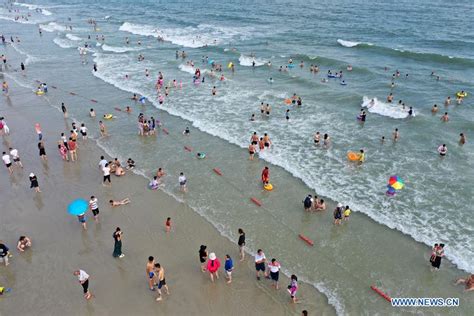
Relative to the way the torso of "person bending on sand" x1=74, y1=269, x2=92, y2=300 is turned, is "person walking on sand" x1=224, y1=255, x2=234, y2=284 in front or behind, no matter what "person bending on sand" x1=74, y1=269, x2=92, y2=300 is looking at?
behind

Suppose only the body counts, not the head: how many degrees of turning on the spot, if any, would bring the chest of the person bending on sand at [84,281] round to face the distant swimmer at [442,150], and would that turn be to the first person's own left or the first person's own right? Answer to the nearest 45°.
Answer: approximately 180°

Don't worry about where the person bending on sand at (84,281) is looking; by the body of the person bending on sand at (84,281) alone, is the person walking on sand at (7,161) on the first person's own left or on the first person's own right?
on the first person's own right

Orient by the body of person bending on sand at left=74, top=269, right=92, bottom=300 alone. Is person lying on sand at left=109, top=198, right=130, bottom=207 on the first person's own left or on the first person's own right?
on the first person's own right

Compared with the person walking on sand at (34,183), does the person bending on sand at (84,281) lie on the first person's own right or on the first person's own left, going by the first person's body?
on the first person's own left
